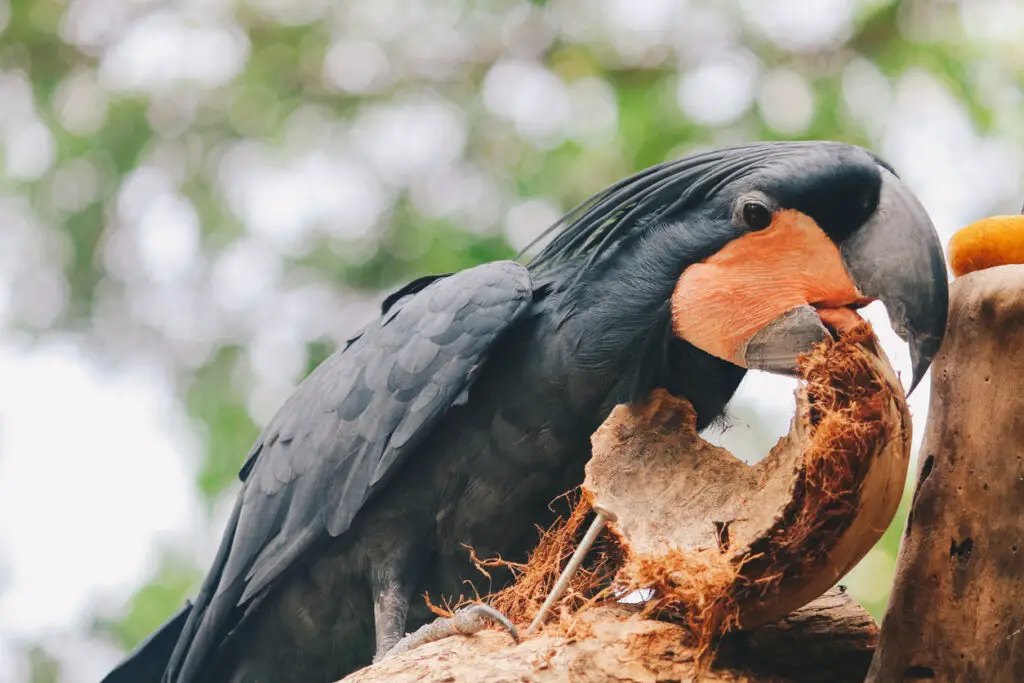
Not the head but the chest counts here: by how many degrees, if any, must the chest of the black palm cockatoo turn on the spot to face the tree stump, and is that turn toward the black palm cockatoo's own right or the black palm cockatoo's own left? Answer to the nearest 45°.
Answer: approximately 45° to the black palm cockatoo's own right

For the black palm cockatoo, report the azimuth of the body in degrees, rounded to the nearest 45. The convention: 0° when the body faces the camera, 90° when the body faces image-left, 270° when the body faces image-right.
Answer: approximately 270°
